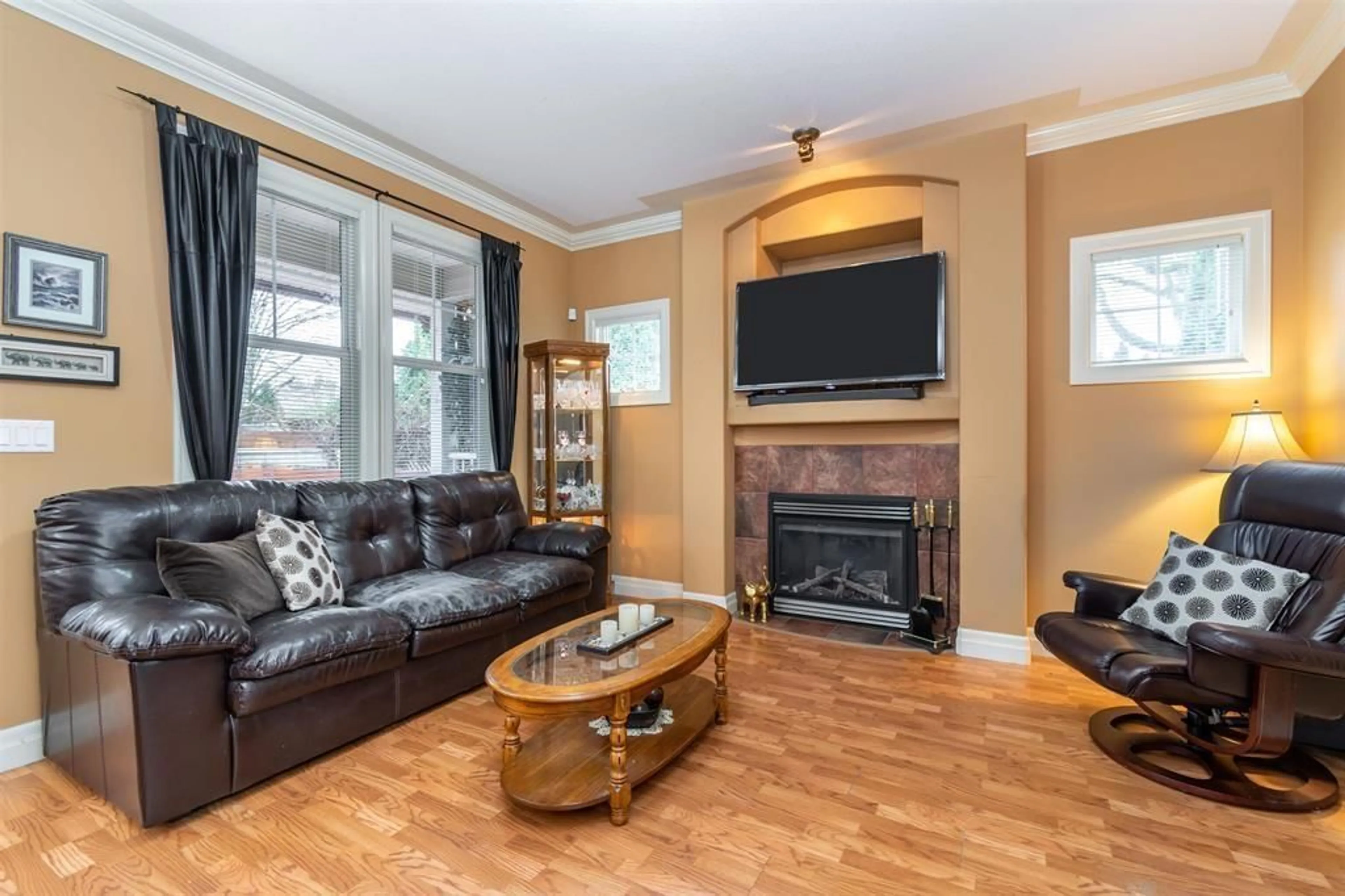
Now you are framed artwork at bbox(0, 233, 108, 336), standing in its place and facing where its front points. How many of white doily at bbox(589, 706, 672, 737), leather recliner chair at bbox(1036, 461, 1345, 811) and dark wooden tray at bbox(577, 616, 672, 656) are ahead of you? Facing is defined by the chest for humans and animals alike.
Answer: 3

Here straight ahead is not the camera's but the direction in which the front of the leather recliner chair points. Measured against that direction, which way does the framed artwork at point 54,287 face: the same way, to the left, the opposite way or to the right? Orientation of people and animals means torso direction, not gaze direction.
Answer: the opposite way

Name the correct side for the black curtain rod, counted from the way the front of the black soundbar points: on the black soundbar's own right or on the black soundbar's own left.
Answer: on the black soundbar's own right

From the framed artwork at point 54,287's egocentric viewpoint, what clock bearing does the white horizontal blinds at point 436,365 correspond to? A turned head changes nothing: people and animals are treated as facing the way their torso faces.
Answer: The white horizontal blinds is roughly at 10 o'clock from the framed artwork.

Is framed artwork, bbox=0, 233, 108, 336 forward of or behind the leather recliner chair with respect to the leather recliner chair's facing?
forward

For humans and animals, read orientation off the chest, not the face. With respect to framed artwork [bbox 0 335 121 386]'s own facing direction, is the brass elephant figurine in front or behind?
in front

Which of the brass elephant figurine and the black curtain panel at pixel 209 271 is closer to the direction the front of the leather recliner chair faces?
the black curtain panel

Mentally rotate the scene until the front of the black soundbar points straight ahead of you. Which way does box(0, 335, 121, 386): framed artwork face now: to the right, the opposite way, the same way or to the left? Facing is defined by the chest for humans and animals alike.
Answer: to the left

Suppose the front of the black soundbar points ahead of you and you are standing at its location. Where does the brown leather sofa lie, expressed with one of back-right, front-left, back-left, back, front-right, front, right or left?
front-right

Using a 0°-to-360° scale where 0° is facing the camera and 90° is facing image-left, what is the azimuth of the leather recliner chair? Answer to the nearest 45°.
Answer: approximately 45°
